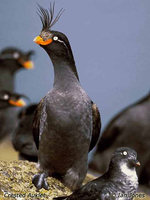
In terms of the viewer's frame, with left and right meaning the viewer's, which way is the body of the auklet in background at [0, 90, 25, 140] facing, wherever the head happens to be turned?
facing to the right of the viewer

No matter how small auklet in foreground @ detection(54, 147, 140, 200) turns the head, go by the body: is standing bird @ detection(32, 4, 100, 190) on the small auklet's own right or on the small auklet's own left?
on the small auklet's own left

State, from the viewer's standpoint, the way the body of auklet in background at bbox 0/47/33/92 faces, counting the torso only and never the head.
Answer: to the viewer's right

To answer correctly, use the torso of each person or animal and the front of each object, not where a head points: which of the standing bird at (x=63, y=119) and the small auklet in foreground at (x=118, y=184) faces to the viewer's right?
the small auklet in foreground

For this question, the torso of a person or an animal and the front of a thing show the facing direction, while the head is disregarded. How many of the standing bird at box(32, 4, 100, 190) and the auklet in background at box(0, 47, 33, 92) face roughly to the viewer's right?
1

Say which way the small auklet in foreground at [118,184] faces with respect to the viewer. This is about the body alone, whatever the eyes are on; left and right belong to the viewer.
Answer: facing to the right of the viewer

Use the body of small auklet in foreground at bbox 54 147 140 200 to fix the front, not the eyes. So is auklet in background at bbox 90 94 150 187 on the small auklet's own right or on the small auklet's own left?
on the small auklet's own left
